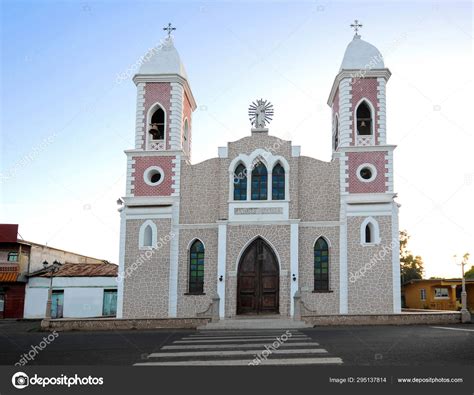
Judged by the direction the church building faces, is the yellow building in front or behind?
behind

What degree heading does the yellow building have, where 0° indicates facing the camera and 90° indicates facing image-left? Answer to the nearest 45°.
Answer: approximately 0°

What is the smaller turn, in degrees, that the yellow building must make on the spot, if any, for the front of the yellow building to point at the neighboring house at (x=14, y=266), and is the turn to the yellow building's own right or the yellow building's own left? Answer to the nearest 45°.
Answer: approximately 45° to the yellow building's own right

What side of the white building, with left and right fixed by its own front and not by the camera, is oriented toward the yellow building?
left

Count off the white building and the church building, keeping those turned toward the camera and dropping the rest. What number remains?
2

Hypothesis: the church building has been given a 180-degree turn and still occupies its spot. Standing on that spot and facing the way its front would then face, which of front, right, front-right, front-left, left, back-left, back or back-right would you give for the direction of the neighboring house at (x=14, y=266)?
front-left
